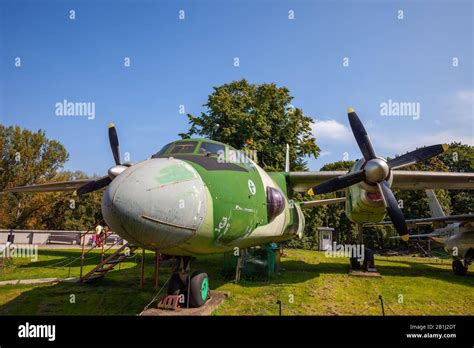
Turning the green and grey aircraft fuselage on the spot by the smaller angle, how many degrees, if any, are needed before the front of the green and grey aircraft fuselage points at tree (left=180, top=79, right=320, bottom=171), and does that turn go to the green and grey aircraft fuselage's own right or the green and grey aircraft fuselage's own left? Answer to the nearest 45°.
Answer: approximately 135° to the green and grey aircraft fuselage's own right

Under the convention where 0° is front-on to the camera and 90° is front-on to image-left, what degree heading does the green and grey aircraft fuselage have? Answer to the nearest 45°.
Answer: approximately 45°
